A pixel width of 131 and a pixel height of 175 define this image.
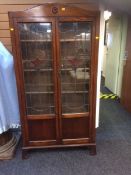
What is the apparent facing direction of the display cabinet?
toward the camera
